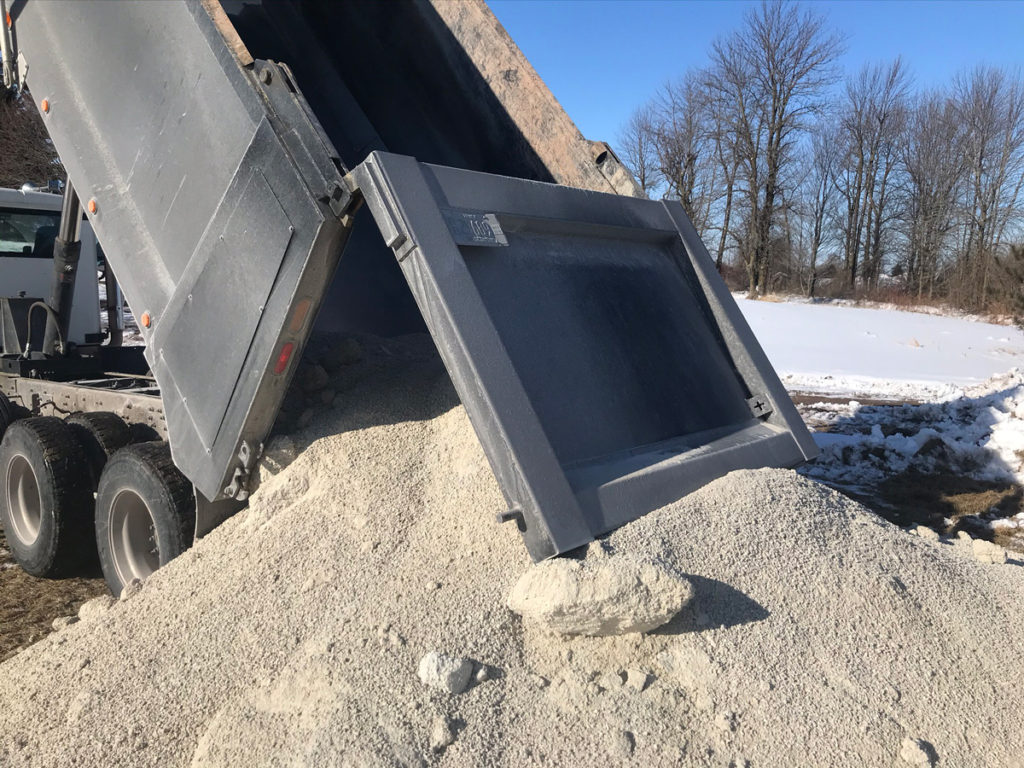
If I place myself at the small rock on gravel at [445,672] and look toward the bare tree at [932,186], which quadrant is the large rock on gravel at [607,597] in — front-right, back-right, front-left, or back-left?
front-right

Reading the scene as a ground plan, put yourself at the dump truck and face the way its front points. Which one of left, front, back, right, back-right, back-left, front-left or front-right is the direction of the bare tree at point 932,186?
right

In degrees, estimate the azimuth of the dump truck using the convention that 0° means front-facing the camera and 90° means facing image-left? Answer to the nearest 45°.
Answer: approximately 135°
